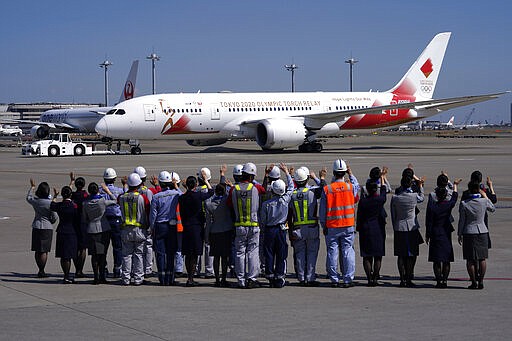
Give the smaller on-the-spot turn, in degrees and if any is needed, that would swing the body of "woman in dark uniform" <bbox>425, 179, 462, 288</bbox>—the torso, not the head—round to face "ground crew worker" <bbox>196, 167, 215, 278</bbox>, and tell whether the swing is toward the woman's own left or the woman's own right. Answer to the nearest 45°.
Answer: approximately 90° to the woman's own left

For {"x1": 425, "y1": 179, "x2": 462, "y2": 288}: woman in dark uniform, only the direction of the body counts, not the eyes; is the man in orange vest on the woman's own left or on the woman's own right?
on the woman's own left

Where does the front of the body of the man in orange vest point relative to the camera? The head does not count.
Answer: away from the camera

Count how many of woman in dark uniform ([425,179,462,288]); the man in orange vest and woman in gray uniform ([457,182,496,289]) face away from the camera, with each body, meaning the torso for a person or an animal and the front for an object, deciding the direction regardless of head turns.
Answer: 3

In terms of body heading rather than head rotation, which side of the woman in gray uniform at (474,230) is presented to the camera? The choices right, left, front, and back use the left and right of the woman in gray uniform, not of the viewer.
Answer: back

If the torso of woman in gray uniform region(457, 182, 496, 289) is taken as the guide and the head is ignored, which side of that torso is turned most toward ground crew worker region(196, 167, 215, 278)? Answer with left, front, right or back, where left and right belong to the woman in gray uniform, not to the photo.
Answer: left

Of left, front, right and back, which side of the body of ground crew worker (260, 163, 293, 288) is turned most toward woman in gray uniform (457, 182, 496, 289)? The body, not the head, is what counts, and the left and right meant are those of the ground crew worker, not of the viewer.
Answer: right

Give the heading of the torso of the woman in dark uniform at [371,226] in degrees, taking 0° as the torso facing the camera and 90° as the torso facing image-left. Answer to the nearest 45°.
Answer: approximately 180°

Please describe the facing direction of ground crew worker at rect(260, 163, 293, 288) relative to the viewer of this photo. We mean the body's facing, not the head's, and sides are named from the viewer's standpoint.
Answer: facing away from the viewer

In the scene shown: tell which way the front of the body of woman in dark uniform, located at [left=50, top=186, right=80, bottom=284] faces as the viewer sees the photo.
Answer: away from the camera

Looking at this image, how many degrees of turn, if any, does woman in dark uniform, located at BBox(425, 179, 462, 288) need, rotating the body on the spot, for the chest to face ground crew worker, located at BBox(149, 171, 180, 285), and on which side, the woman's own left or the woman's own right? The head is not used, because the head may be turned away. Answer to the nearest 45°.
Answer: approximately 90° to the woman's own left

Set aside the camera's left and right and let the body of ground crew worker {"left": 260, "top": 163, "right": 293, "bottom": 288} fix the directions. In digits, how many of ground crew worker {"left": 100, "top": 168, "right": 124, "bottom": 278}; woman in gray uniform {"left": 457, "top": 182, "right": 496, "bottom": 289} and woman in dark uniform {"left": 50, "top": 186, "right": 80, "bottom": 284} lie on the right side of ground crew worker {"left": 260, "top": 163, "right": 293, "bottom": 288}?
1

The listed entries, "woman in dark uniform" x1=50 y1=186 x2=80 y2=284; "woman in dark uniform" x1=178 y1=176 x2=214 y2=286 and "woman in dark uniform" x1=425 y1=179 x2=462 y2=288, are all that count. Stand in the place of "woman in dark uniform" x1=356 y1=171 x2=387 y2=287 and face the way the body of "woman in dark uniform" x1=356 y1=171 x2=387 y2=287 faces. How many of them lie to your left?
2

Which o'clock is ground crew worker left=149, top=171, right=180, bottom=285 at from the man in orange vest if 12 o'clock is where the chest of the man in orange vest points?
The ground crew worker is roughly at 9 o'clock from the man in orange vest.

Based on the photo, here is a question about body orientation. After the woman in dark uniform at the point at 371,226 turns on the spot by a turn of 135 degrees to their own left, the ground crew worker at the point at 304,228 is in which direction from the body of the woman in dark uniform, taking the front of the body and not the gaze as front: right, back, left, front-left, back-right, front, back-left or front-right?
front-right

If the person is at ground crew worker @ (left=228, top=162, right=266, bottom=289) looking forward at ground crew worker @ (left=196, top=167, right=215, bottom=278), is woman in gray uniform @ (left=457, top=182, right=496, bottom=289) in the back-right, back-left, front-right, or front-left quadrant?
back-right

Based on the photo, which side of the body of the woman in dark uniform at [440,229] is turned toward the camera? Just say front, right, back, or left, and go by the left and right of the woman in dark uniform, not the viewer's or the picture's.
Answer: back
